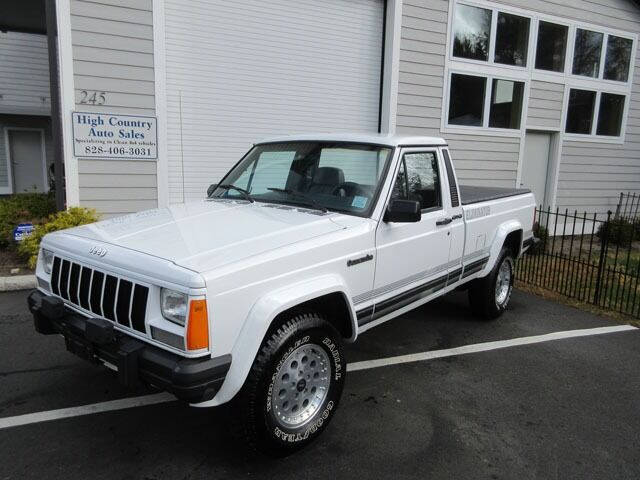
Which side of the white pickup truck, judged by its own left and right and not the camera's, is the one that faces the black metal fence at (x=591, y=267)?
back

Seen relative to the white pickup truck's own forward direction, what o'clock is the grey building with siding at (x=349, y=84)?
The grey building with siding is roughly at 5 o'clock from the white pickup truck.

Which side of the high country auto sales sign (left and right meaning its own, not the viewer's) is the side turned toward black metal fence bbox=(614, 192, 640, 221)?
left

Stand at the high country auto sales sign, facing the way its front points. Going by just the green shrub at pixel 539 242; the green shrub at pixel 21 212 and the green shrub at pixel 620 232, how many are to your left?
2

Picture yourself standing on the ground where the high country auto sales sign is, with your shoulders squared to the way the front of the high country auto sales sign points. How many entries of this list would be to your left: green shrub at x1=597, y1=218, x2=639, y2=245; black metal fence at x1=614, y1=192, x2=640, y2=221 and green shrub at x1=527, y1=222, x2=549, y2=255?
3

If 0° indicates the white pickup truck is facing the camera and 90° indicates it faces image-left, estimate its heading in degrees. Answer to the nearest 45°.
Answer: approximately 45°

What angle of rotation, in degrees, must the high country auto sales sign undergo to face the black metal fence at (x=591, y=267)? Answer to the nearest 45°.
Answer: approximately 90° to its left

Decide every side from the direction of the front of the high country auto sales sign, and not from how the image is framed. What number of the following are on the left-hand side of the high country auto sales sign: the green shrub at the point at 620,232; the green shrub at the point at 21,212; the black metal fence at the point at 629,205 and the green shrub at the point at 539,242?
3

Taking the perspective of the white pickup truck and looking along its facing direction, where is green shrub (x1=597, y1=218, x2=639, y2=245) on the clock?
The green shrub is roughly at 6 o'clock from the white pickup truck.

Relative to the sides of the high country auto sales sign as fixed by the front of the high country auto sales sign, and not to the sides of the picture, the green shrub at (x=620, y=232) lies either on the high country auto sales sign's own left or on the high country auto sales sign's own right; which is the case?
on the high country auto sales sign's own left

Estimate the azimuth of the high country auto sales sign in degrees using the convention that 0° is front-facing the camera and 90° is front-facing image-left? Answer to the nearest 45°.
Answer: approximately 0°

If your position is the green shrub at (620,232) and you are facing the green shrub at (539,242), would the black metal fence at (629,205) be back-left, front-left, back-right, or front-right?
back-right

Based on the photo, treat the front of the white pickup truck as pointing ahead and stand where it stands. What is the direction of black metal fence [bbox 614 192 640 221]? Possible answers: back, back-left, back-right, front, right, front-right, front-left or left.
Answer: back
